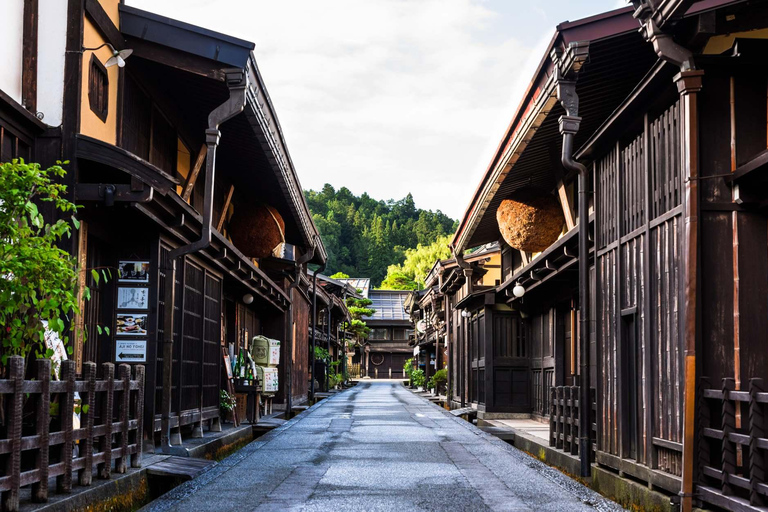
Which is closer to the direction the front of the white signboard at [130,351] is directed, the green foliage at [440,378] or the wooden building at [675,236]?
the wooden building

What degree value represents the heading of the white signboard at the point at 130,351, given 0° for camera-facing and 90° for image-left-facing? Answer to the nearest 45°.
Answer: approximately 0°

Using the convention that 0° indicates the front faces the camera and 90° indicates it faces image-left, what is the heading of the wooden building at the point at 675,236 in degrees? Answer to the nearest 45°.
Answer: approximately 45°

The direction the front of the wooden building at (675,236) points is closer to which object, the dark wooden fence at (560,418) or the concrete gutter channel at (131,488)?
the concrete gutter channel
